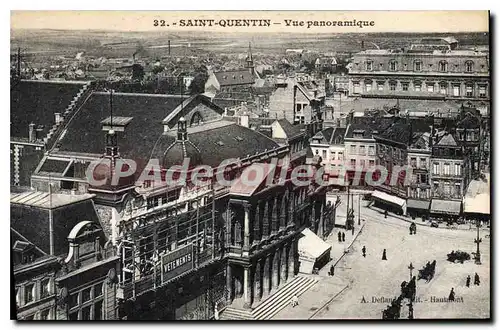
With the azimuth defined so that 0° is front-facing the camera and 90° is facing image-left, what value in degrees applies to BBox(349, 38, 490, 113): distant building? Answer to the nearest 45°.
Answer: approximately 0°
